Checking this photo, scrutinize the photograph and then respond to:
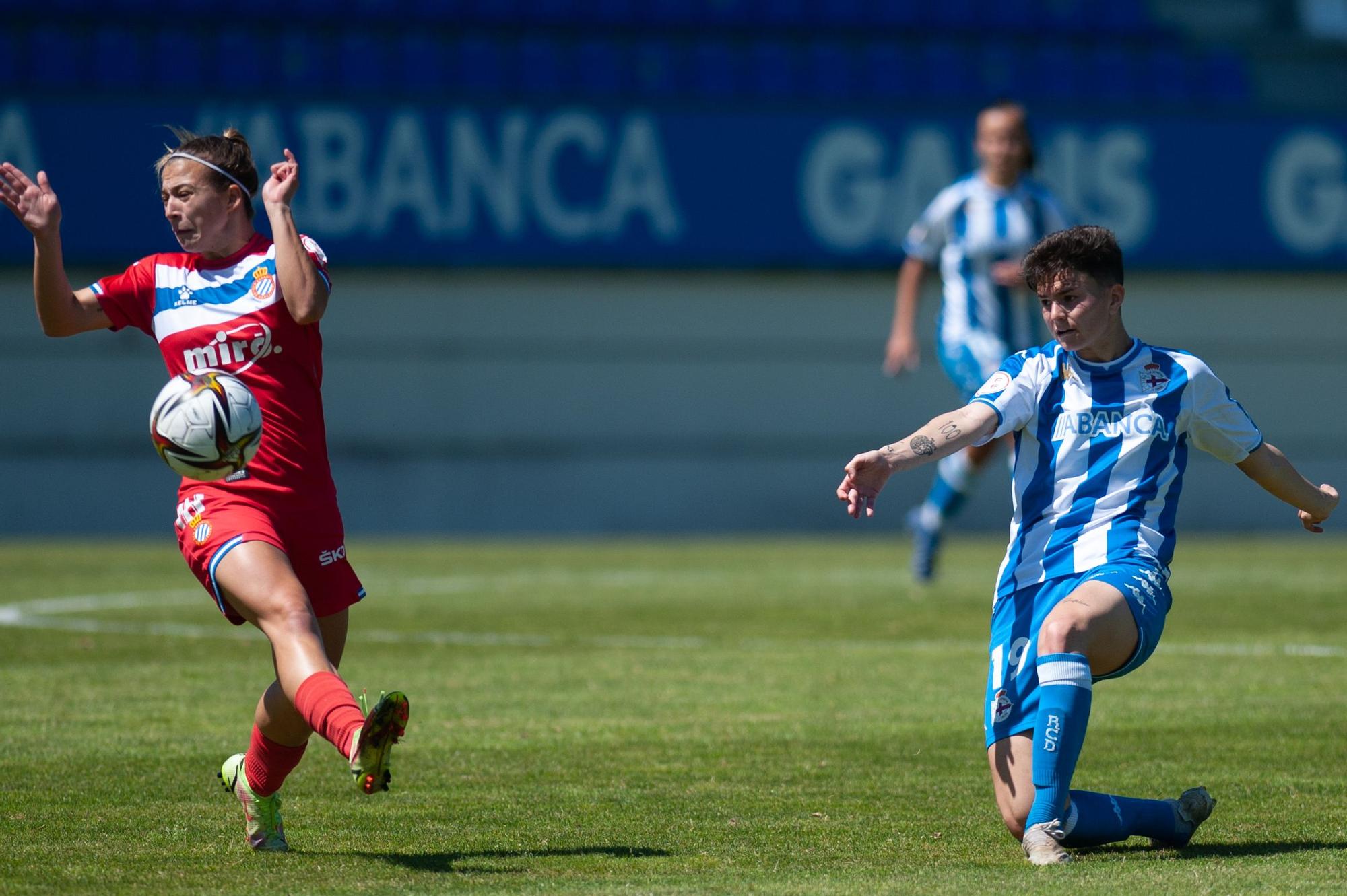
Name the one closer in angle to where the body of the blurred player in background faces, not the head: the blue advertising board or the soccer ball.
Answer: the soccer ball

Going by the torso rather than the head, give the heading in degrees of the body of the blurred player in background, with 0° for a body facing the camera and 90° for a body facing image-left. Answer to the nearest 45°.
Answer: approximately 0°

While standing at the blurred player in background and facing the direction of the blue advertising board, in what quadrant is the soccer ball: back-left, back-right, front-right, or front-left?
back-left

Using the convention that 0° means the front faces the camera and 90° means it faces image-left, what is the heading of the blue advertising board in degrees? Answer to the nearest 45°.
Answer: approximately 0°

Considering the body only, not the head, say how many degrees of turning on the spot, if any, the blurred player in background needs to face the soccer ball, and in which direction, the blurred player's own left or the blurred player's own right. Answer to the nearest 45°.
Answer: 0° — they already face it

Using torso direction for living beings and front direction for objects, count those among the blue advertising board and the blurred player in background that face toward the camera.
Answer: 2

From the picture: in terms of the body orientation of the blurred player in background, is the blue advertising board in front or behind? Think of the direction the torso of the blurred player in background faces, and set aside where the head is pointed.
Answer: behind

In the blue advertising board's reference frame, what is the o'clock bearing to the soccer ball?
The soccer ball is roughly at 12 o'clock from the blue advertising board.

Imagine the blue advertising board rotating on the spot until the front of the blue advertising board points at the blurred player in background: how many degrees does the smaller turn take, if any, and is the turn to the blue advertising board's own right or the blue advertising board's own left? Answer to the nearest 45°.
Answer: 0° — it already faces them
